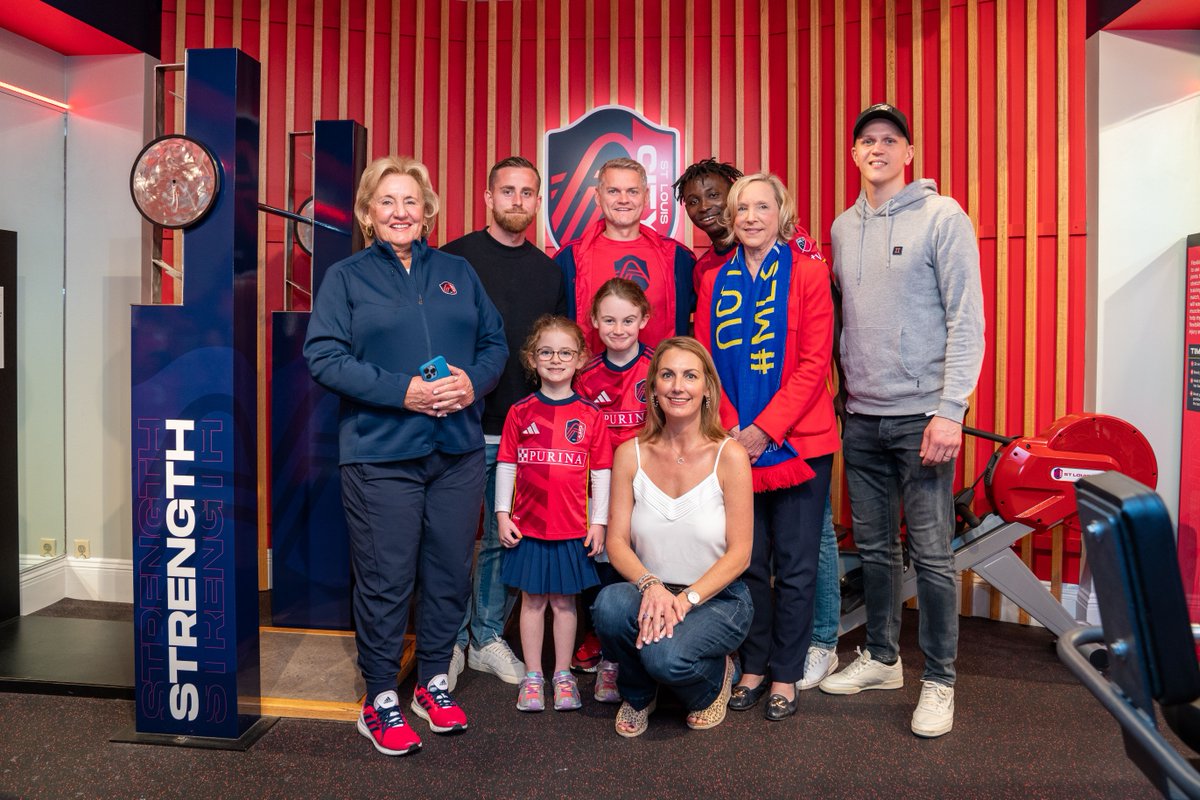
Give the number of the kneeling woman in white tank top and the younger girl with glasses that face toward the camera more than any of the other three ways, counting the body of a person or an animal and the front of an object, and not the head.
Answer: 2

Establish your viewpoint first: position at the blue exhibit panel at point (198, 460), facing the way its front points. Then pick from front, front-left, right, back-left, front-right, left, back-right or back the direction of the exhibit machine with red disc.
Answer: left

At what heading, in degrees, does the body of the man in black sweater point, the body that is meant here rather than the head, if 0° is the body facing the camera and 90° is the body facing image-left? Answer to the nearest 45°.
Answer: approximately 0°

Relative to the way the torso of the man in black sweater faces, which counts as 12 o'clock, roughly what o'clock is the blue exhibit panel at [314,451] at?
The blue exhibit panel is roughly at 4 o'clock from the man in black sweater.

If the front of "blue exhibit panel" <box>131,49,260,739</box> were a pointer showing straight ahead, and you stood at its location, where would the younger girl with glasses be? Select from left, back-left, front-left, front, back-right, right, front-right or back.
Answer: left

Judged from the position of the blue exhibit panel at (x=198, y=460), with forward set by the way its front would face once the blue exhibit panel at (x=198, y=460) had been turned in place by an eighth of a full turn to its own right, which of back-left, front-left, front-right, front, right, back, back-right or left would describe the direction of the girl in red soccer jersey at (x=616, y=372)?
back-left

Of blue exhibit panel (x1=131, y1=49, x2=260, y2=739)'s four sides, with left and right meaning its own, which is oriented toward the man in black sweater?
left
